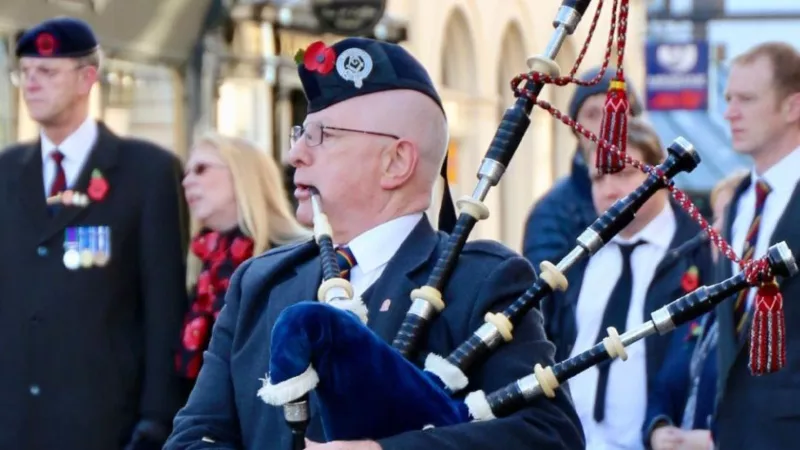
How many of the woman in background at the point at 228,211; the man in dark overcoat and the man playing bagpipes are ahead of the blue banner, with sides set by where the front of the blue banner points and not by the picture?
3

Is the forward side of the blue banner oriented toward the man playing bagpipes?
yes

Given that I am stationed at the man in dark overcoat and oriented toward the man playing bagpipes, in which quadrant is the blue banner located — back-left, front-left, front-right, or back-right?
back-left

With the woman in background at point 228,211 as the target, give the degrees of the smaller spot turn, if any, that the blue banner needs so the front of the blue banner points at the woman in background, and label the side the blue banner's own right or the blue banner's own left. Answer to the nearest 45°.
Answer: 0° — it already faces them

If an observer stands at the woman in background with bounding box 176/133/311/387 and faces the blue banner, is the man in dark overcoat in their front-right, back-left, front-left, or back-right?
back-left

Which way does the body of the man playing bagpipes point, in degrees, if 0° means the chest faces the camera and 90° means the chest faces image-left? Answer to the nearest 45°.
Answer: approximately 45°

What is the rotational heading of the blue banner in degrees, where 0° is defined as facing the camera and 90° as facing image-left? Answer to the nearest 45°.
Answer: approximately 0°

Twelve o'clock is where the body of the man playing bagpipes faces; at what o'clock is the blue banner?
The blue banner is roughly at 5 o'clock from the man playing bagpipes.
